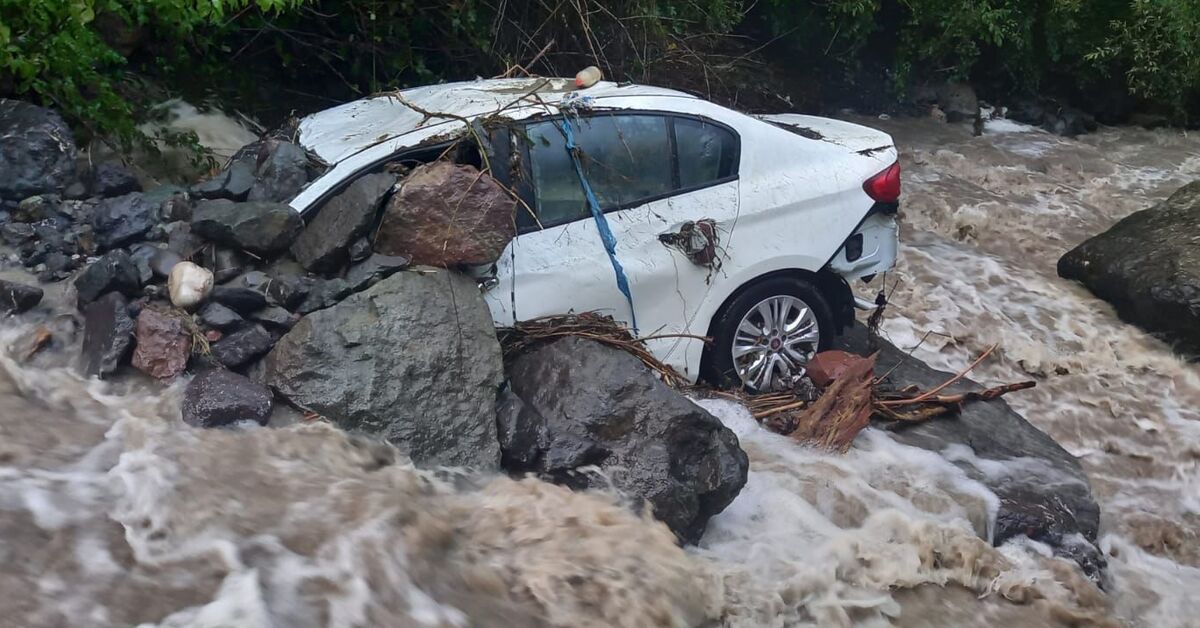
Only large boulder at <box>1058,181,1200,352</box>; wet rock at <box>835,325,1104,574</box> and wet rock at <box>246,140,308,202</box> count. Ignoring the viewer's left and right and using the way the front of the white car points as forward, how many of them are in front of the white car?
1

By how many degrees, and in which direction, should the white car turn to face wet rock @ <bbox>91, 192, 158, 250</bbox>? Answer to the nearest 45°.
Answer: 0° — it already faces it

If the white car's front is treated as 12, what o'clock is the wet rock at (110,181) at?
The wet rock is roughly at 12 o'clock from the white car.

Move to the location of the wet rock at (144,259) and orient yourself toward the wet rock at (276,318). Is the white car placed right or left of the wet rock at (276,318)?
left

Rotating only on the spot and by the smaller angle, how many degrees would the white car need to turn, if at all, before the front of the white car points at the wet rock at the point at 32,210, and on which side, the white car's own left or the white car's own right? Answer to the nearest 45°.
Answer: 0° — it already faces it

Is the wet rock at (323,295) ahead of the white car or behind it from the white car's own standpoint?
ahead

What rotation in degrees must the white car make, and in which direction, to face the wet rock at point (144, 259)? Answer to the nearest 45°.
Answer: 0° — it already faces it

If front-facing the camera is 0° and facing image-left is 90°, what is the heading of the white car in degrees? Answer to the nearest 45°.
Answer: approximately 90°

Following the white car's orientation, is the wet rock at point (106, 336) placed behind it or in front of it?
in front

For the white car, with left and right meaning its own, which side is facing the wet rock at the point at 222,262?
front

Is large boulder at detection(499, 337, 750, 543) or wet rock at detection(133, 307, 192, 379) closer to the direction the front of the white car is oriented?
the wet rock

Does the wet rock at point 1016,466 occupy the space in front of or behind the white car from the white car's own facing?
behind
